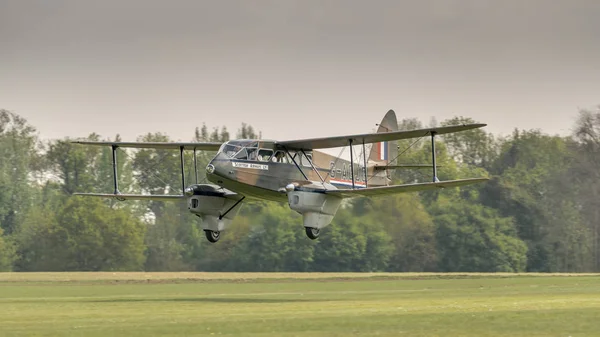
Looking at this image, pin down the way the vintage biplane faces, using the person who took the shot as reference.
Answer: facing the viewer and to the left of the viewer
